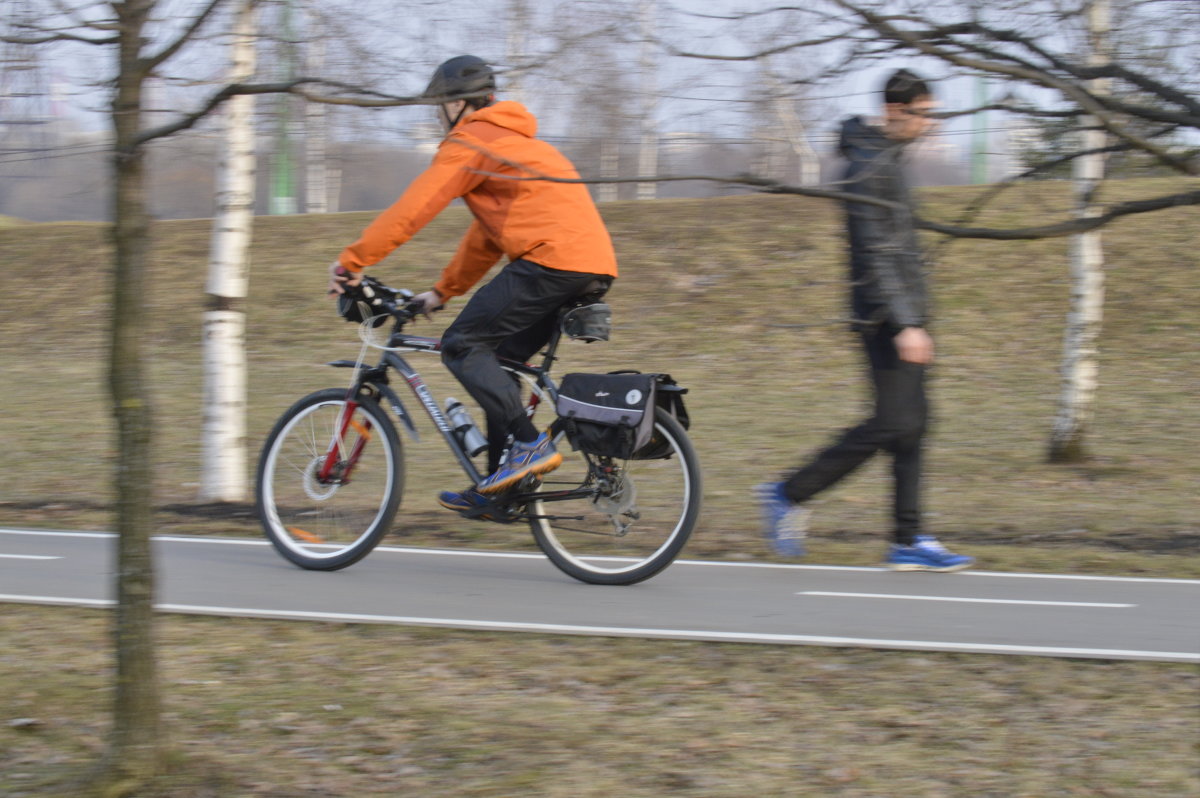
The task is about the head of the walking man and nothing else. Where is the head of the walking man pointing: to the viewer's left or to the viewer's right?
to the viewer's right

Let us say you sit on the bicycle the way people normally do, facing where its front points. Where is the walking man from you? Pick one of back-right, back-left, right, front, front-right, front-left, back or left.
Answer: back

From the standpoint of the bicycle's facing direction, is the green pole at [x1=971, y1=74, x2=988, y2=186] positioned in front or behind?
behind

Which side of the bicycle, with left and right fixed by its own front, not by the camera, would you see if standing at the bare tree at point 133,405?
left

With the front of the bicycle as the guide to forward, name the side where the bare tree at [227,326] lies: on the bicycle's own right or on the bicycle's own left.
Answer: on the bicycle's own right

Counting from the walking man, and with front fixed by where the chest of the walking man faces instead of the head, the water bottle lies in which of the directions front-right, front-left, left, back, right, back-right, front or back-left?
back

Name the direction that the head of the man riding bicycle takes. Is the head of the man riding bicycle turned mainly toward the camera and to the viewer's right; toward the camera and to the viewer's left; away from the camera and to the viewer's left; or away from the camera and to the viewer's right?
away from the camera and to the viewer's left

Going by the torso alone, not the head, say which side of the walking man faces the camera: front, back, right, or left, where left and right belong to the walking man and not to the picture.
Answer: right

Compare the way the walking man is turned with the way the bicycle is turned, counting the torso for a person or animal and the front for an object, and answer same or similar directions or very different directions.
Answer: very different directions

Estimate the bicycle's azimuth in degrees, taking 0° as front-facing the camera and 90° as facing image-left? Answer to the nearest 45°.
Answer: approximately 90°

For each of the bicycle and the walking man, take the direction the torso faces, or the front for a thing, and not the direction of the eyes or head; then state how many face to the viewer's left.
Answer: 1
